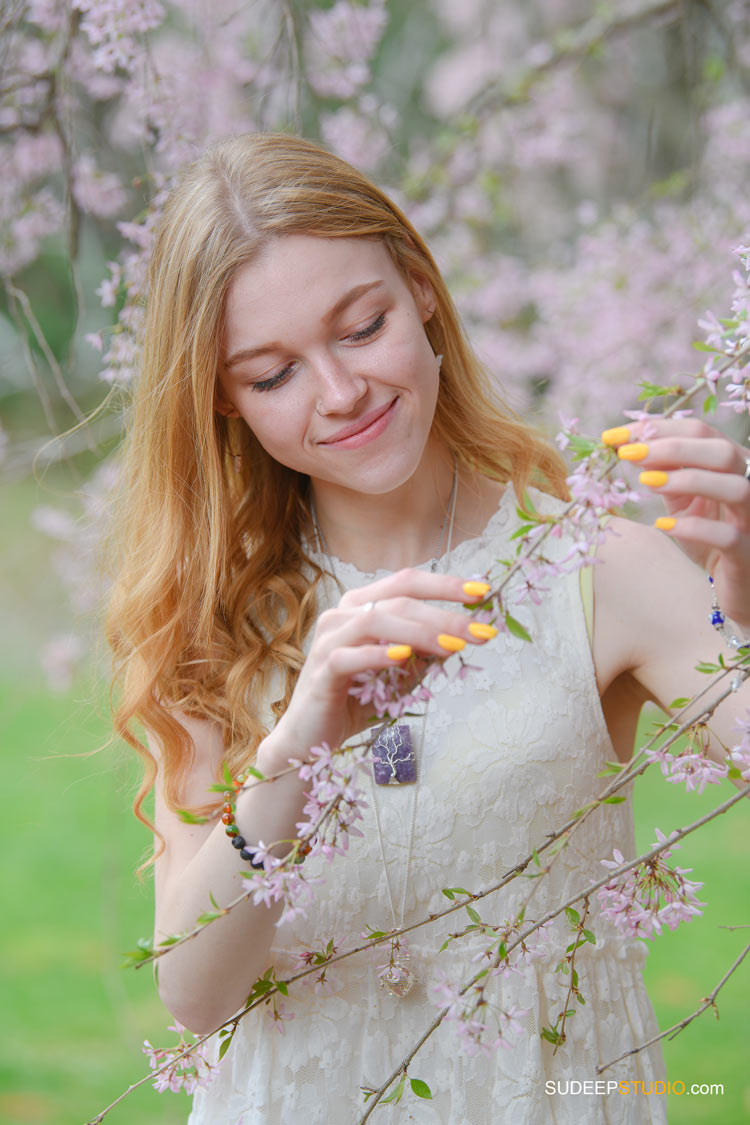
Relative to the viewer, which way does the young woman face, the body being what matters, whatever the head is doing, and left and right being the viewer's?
facing the viewer
